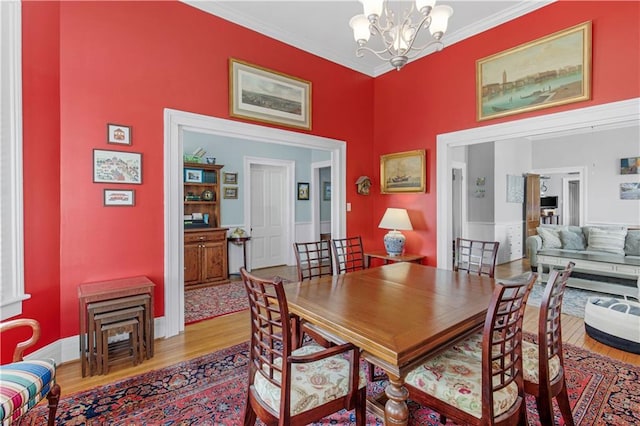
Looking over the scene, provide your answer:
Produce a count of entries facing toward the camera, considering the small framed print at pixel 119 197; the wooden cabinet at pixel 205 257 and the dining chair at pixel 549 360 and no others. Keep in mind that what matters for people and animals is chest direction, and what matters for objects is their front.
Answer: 2

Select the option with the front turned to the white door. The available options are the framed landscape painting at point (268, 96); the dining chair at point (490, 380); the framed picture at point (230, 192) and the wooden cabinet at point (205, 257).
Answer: the dining chair

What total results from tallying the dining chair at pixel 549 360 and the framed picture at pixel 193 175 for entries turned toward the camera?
1

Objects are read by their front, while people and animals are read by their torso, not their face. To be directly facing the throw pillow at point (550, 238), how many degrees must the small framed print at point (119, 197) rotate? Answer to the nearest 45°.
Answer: approximately 90° to its left

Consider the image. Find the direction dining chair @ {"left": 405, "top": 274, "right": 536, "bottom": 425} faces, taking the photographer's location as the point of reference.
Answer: facing away from the viewer and to the left of the viewer

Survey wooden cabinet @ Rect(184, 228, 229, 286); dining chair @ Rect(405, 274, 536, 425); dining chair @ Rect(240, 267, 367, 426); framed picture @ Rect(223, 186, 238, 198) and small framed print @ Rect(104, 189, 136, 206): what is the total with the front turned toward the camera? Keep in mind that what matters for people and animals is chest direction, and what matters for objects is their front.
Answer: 3

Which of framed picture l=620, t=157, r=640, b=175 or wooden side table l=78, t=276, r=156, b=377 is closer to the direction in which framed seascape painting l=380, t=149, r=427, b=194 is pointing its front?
the wooden side table

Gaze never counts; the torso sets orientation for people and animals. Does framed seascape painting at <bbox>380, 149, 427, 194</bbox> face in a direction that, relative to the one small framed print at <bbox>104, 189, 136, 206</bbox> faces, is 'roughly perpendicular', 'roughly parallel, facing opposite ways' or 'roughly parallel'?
roughly perpendicular

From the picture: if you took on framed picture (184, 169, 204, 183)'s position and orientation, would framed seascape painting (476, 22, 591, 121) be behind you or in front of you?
in front

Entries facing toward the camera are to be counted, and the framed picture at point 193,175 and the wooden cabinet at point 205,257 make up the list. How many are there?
2

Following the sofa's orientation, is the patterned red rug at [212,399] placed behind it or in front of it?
in front

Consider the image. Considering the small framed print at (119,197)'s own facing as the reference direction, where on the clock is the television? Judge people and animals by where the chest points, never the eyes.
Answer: The television is roughly at 9 o'clock from the small framed print.

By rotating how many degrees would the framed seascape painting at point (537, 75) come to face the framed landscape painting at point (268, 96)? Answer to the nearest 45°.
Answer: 0° — it already faces it
